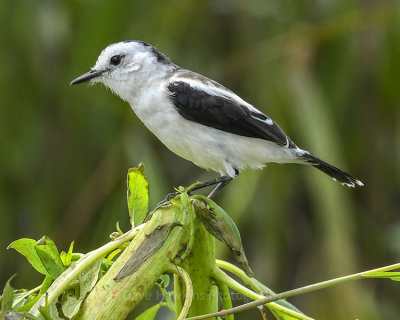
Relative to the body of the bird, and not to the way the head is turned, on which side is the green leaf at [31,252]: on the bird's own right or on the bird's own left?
on the bird's own left

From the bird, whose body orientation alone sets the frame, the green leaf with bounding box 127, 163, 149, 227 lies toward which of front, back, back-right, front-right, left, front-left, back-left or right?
front

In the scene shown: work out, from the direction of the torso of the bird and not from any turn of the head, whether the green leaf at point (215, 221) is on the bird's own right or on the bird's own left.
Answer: on the bird's own left

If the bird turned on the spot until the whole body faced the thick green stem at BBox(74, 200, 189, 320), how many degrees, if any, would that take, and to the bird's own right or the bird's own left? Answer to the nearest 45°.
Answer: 0° — it already faces it

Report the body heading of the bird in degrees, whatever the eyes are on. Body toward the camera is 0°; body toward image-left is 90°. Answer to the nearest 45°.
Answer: approximately 90°
